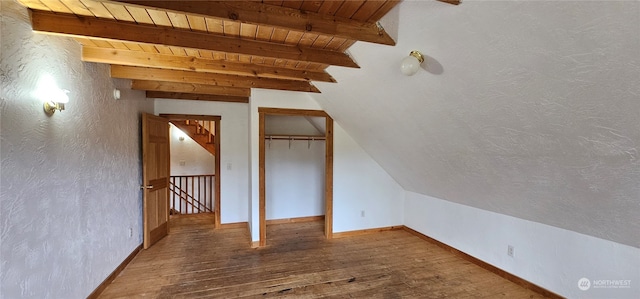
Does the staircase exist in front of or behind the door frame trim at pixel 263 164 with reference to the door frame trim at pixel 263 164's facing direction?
behind

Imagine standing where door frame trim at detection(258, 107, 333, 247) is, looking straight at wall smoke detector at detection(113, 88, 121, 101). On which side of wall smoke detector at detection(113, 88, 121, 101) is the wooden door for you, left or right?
right

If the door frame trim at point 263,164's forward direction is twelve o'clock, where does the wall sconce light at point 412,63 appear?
The wall sconce light is roughly at 11 o'clock from the door frame trim.

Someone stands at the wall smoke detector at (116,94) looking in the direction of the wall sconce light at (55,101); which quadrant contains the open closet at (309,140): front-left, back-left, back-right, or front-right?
back-left

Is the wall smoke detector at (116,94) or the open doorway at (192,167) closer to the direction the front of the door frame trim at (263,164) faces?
the wall smoke detector

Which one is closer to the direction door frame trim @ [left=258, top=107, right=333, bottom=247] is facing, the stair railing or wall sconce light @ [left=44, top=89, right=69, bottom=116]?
the wall sconce light

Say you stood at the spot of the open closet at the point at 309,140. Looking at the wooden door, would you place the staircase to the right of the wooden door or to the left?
right

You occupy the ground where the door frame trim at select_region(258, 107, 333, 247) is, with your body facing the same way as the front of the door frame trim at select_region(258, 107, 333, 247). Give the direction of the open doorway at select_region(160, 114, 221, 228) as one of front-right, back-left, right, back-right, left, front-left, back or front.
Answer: back-right

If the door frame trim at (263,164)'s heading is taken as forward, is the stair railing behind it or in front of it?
behind

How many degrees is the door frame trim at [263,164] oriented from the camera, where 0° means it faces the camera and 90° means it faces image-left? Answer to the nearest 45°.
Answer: approximately 0°

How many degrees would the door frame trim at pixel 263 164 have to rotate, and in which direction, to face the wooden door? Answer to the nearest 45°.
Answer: approximately 90° to its right
